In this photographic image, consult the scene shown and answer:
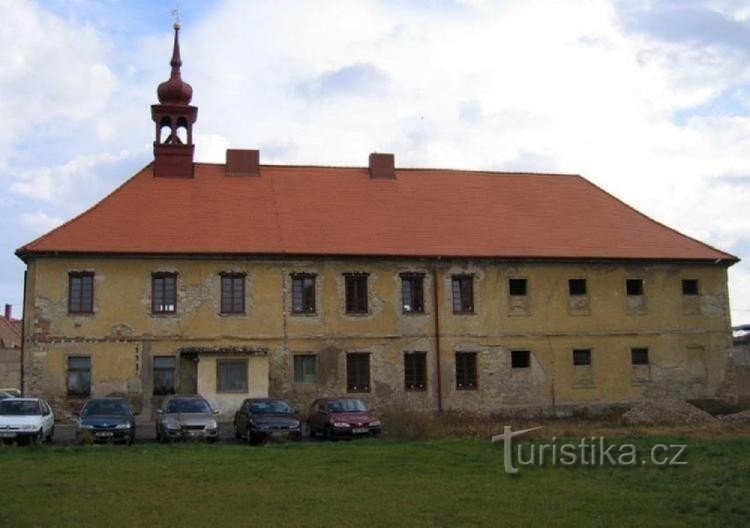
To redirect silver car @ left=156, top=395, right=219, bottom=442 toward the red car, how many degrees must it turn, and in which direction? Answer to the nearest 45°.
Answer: approximately 90° to its left

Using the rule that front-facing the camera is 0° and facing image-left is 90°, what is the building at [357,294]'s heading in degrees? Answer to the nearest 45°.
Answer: approximately 0°

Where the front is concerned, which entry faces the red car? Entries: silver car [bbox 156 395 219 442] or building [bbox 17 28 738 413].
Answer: the building

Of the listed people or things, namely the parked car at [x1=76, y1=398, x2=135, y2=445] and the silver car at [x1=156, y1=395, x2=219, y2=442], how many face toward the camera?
2

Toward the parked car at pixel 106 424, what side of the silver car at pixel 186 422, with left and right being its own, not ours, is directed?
right

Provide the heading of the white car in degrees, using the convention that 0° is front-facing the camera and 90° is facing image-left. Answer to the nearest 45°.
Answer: approximately 0°

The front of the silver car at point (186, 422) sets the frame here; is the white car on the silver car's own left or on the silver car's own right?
on the silver car's own right

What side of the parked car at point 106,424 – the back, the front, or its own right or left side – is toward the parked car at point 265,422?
left

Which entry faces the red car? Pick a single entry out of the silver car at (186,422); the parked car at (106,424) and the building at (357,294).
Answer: the building

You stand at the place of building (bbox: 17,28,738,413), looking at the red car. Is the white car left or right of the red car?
right

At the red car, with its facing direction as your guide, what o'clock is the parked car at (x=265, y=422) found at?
The parked car is roughly at 4 o'clock from the red car.

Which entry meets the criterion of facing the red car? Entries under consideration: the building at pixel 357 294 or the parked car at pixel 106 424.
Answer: the building
